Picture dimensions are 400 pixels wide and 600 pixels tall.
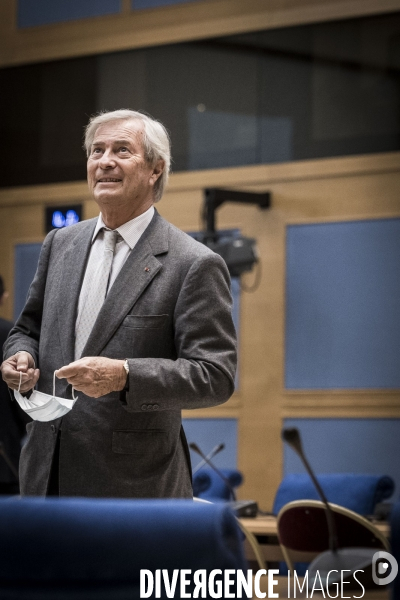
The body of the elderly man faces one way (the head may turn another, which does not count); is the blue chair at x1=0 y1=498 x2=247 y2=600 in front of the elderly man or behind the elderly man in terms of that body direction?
in front

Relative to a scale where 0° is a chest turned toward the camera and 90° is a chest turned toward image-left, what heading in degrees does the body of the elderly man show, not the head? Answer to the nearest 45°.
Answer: approximately 45°

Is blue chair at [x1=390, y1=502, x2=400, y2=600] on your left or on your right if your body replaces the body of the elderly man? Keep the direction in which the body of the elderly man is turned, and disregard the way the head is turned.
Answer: on your left

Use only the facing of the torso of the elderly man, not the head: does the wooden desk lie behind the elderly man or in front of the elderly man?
behind
